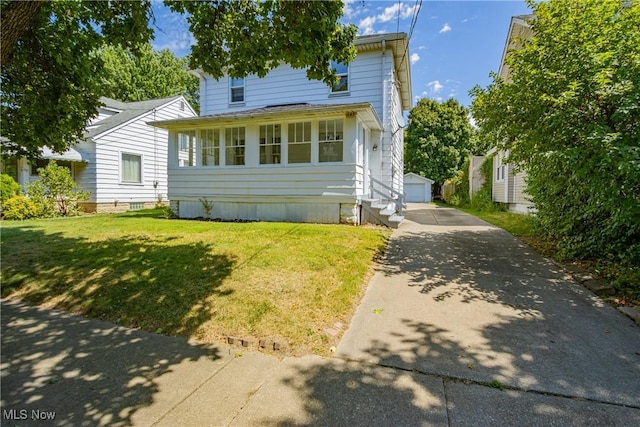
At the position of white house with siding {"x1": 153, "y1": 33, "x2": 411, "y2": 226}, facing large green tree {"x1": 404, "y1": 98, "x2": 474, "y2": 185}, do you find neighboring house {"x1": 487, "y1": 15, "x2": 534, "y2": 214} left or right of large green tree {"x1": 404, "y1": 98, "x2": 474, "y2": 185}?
right

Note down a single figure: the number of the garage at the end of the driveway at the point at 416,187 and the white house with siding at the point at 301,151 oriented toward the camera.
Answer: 2

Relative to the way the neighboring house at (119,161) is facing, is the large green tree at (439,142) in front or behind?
behind

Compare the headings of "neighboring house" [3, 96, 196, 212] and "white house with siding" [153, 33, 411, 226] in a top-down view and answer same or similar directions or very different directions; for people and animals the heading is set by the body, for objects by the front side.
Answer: same or similar directions

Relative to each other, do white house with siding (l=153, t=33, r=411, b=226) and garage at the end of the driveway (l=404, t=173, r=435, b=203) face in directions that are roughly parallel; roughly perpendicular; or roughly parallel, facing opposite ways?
roughly parallel

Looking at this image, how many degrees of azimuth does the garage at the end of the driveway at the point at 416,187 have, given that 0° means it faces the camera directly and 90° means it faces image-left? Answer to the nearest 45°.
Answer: approximately 0°

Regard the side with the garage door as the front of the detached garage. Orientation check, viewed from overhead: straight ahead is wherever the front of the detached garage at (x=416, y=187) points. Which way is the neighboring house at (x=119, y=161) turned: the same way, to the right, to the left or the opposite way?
the same way

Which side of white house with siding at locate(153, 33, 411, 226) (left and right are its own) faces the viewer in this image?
front

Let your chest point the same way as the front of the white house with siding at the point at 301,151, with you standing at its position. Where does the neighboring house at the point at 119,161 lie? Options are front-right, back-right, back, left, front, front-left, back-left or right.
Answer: back-right

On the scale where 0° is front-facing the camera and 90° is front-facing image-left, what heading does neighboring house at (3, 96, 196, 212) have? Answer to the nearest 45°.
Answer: approximately 45°

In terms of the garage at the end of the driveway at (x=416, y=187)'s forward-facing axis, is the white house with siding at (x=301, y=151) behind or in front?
in front
